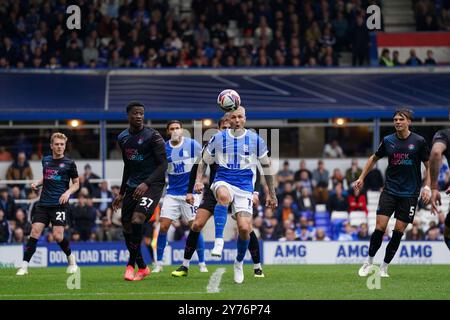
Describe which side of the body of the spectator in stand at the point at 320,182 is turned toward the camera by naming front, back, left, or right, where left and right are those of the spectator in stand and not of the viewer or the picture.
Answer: front

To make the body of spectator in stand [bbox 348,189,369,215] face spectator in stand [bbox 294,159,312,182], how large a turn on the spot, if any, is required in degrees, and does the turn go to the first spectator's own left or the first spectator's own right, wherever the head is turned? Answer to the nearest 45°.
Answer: approximately 135° to the first spectator's own right

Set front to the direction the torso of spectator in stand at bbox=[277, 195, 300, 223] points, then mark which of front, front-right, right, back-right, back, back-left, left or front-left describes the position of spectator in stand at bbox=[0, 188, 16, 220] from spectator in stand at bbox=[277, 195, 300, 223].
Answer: right

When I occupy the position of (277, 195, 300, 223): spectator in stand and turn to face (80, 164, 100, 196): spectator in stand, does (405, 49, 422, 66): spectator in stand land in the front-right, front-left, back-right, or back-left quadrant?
back-right

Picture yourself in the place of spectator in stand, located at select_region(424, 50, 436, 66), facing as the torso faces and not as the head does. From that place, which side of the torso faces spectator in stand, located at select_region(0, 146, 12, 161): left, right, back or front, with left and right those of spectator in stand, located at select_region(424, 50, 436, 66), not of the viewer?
right

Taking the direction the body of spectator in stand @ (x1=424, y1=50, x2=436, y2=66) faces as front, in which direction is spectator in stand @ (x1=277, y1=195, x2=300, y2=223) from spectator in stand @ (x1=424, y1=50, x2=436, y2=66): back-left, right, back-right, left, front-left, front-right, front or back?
front-right

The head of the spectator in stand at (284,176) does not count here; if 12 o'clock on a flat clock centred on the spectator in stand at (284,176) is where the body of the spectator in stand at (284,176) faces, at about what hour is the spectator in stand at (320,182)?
the spectator in stand at (320,182) is roughly at 9 o'clock from the spectator in stand at (284,176).

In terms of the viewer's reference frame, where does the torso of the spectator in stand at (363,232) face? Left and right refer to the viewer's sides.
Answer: facing the viewer

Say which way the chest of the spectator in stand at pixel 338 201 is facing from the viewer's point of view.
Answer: toward the camera

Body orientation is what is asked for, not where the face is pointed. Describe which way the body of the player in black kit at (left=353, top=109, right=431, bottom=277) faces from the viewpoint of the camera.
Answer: toward the camera

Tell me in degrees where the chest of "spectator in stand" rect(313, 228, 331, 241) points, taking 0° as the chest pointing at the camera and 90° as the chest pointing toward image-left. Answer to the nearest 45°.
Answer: approximately 0°

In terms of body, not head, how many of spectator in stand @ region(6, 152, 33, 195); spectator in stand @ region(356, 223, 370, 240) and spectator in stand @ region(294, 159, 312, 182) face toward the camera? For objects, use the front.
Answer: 3
